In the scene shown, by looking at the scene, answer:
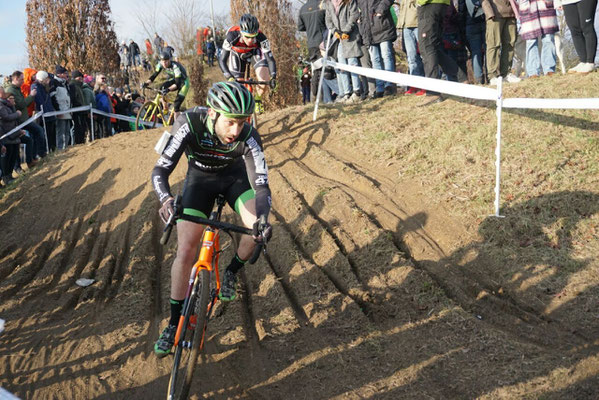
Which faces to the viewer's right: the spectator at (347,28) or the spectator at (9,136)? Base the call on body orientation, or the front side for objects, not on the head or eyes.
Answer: the spectator at (9,136)

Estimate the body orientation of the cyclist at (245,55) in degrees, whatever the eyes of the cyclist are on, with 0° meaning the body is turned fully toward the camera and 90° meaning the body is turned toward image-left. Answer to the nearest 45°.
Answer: approximately 0°

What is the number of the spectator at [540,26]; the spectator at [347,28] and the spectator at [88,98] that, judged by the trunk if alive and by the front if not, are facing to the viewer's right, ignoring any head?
1

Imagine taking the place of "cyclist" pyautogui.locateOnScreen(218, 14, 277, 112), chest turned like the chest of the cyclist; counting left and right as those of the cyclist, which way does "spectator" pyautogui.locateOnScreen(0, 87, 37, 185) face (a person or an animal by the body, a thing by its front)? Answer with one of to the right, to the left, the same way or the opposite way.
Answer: to the left

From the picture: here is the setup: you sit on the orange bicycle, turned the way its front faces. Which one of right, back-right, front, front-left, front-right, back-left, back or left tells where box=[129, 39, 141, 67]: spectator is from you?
back

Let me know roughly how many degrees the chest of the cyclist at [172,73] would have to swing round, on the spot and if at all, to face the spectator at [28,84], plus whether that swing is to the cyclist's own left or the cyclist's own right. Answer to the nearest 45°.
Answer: approximately 45° to the cyclist's own right

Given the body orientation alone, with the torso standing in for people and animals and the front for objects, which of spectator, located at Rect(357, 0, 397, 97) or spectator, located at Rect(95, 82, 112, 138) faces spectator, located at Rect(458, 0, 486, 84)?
spectator, located at Rect(95, 82, 112, 138)

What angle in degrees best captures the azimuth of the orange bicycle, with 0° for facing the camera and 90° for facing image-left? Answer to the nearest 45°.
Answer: approximately 0°

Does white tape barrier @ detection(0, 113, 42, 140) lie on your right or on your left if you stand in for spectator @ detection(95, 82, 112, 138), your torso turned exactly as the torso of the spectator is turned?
on your right
